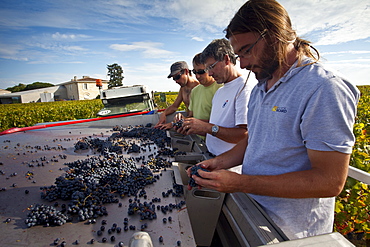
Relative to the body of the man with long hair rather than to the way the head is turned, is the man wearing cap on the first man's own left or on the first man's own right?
on the first man's own right

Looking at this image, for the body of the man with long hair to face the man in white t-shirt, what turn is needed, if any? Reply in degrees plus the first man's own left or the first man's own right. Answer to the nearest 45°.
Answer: approximately 90° to the first man's own right

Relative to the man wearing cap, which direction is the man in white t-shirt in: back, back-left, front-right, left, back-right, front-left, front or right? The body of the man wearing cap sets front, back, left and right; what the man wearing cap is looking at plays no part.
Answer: front-left

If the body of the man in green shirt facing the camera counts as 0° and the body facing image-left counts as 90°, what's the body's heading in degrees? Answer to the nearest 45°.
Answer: approximately 45°

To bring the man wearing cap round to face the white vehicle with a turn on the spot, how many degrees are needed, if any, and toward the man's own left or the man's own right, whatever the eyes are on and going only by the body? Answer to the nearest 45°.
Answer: approximately 90° to the man's own right

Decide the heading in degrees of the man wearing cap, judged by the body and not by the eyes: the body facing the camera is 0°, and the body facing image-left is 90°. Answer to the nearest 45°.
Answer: approximately 45°

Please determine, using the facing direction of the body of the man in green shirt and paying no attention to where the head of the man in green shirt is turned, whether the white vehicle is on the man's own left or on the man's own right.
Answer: on the man's own right

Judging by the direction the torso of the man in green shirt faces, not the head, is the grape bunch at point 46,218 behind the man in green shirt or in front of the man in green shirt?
in front

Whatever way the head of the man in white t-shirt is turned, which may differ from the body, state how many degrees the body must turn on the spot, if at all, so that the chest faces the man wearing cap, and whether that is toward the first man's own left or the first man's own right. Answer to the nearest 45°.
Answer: approximately 135° to the first man's own right

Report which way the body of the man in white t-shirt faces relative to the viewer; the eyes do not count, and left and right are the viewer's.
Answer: facing the viewer and to the left of the viewer

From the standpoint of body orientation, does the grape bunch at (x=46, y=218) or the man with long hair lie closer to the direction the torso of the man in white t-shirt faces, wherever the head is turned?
the grape bunch

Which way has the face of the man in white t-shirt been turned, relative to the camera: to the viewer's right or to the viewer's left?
to the viewer's left
